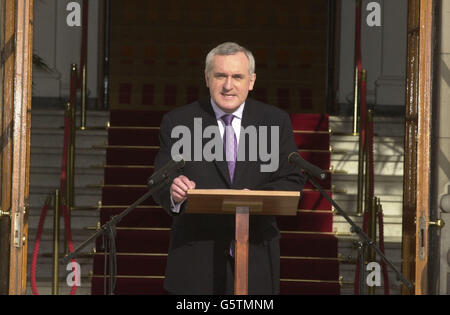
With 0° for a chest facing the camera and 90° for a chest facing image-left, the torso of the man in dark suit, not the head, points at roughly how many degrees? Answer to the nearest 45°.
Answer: approximately 0°
